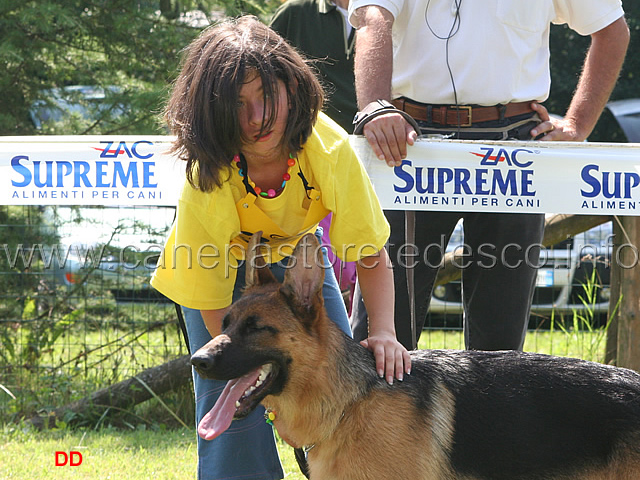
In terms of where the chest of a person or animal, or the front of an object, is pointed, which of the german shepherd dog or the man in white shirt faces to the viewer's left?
the german shepherd dog

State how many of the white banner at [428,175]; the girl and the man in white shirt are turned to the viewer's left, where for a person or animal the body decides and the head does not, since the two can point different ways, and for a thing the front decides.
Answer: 0

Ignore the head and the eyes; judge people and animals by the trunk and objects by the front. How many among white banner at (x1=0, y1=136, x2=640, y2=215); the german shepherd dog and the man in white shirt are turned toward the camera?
2

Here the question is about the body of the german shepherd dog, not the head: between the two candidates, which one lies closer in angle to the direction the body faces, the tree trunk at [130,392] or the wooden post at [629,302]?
the tree trunk

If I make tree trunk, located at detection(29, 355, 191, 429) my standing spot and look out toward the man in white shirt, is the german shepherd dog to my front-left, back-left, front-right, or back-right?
front-right

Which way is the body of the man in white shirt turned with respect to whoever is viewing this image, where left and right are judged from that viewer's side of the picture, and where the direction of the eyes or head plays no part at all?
facing the viewer

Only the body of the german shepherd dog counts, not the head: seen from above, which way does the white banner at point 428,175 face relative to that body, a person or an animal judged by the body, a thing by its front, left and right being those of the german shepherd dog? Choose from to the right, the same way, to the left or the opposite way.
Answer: to the left

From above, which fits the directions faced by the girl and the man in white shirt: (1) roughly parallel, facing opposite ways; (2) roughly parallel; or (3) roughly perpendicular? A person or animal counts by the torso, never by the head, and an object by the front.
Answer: roughly parallel

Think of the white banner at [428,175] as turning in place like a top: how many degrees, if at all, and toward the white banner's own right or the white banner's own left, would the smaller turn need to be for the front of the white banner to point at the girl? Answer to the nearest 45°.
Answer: approximately 45° to the white banner's own right

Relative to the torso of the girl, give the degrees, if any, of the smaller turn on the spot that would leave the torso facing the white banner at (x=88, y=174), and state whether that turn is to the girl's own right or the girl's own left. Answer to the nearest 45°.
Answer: approximately 135° to the girl's own right

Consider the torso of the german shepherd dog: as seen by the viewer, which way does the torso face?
to the viewer's left

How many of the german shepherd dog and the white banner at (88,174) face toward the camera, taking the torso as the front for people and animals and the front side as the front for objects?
1

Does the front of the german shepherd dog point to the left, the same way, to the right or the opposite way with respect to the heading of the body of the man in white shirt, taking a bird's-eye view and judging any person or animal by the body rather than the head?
to the right

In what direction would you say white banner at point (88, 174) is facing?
toward the camera
